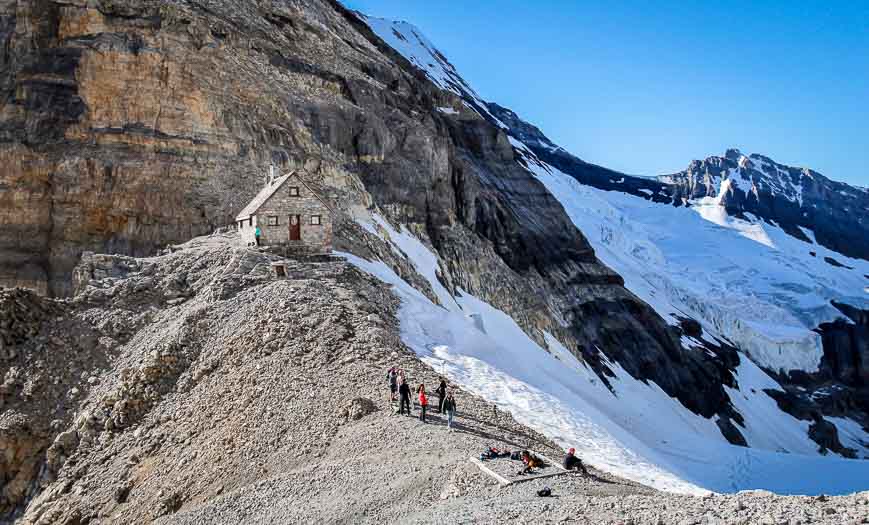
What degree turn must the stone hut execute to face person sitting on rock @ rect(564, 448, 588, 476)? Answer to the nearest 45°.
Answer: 0° — it already faces them

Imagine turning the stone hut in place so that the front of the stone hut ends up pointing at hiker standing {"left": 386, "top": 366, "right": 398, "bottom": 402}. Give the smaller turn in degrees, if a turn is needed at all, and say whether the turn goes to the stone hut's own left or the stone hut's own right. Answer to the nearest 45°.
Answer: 0° — it already faces them

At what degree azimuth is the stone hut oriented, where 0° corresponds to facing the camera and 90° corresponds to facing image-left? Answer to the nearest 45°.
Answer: approximately 0°

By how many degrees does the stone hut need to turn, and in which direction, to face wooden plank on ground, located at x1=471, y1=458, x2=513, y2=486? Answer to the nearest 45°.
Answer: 0° — it already faces it
